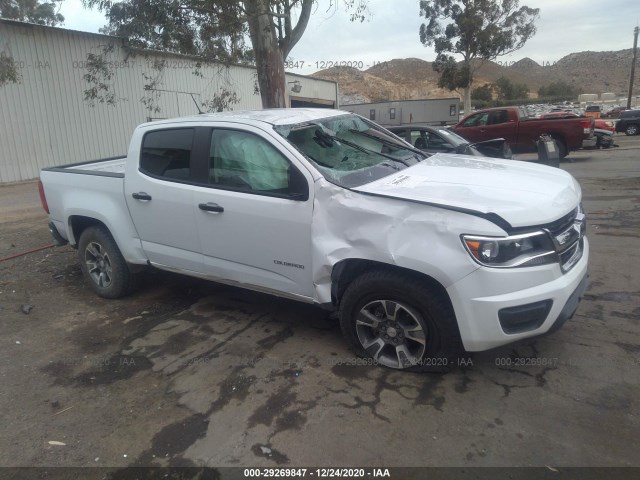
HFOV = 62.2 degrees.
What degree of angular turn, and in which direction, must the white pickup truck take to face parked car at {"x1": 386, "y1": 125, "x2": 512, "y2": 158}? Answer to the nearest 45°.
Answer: approximately 135° to its left

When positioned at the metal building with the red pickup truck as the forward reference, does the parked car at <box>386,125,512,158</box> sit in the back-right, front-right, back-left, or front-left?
front-right

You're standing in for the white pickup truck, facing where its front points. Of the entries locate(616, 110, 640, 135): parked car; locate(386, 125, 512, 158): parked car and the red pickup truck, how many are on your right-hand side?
0

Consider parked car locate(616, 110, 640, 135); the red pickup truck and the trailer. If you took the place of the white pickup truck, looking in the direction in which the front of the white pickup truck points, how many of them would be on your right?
0

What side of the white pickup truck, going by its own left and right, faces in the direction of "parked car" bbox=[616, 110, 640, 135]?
left

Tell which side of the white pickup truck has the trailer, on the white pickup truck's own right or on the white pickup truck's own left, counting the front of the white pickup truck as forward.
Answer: on the white pickup truck's own left

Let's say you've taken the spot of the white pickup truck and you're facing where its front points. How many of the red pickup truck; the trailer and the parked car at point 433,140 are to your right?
0

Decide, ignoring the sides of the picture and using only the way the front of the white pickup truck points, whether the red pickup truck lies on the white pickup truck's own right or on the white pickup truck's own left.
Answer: on the white pickup truck's own left

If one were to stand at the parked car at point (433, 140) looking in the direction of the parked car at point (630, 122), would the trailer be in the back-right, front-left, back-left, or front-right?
front-left

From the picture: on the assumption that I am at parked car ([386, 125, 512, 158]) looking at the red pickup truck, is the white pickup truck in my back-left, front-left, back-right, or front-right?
back-right

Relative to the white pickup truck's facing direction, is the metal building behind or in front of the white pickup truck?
behind

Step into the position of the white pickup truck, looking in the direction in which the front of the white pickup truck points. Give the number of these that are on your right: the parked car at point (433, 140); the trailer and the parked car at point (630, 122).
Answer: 0
